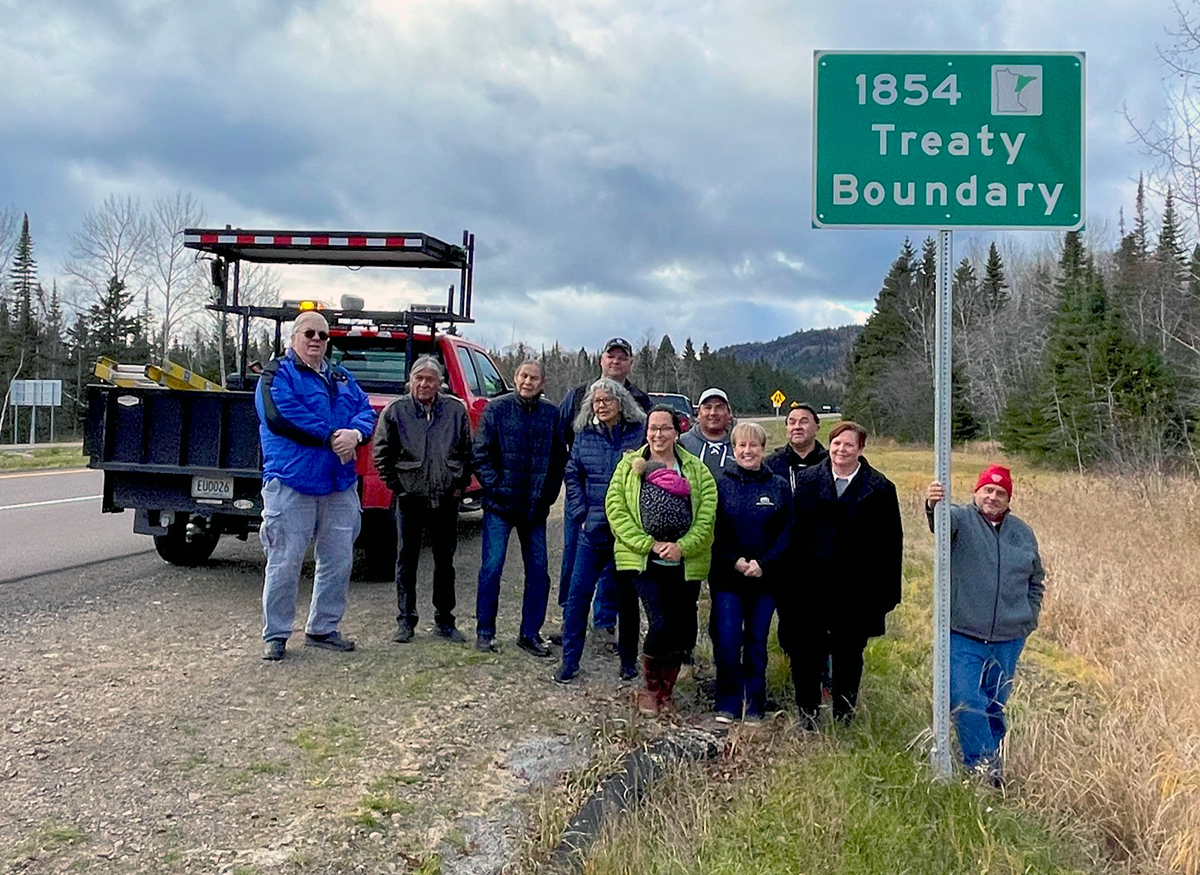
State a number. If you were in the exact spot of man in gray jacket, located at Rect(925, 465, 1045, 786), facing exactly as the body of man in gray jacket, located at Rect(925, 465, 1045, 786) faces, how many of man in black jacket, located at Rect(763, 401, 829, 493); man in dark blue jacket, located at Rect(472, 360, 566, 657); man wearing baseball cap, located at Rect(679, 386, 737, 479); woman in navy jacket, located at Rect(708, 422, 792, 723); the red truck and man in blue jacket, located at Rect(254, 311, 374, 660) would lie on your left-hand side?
0

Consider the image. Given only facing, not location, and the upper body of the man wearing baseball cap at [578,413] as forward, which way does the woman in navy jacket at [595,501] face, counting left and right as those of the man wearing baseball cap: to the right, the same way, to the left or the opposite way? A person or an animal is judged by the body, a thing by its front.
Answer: the same way

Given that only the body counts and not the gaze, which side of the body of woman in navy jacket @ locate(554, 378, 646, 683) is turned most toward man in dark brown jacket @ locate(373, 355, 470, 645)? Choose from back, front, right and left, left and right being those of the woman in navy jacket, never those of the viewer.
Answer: right

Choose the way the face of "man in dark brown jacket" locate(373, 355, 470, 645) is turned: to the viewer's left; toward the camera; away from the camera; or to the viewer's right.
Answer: toward the camera

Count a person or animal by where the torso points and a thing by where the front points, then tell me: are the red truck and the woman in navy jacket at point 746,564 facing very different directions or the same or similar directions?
very different directions

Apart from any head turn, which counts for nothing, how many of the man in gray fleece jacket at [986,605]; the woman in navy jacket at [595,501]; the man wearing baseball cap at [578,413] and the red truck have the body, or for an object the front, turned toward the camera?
3

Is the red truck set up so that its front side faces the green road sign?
no

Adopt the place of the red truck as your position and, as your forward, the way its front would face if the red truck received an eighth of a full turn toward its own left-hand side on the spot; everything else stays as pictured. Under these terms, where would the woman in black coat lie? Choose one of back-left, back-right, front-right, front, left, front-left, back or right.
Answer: back-right

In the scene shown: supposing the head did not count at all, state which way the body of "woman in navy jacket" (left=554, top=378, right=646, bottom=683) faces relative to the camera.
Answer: toward the camera

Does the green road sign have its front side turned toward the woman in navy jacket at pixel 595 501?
no

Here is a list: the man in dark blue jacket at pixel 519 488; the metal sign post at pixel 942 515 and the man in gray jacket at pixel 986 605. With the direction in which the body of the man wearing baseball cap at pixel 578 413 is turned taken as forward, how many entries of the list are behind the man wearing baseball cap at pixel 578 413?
0

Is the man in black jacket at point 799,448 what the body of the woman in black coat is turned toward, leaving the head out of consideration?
no

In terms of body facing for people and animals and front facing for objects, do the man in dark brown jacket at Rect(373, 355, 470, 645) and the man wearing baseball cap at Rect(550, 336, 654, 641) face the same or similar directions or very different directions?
same or similar directions

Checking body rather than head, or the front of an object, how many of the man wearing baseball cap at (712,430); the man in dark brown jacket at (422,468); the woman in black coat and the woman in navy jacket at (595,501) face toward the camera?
4

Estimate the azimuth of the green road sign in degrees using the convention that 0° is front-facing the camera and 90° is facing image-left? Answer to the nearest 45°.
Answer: approximately 0°

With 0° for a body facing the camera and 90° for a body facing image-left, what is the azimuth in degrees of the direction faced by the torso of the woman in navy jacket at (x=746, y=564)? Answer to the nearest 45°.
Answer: approximately 0°

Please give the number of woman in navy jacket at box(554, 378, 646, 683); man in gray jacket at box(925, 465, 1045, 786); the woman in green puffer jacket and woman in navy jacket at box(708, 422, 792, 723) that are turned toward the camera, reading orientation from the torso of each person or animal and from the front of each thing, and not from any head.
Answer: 4

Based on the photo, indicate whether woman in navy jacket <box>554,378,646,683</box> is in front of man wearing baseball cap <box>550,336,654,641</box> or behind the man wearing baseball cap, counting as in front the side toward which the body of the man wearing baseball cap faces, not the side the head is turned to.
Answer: in front

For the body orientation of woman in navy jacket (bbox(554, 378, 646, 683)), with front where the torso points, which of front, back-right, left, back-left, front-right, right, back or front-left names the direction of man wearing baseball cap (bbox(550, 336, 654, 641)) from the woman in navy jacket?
back

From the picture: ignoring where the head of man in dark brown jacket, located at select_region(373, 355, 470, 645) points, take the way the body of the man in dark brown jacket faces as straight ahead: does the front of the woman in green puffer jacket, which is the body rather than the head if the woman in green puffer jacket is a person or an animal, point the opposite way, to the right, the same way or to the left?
the same way

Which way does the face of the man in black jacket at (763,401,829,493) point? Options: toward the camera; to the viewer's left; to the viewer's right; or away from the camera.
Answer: toward the camera

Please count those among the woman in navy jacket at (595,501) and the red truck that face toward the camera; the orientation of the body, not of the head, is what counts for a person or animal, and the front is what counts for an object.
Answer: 1

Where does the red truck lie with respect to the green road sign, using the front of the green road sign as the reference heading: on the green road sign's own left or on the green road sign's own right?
on the green road sign's own right
